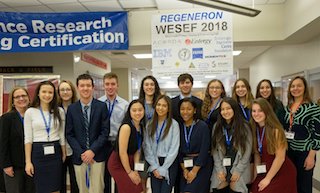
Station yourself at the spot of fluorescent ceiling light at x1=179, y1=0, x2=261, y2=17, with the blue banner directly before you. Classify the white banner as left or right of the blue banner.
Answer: right

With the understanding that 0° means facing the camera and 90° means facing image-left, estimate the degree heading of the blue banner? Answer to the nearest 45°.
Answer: approximately 0°

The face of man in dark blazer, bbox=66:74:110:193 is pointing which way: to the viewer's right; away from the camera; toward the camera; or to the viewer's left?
toward the camera

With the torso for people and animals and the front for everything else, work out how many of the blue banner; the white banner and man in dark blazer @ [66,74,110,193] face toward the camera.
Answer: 3

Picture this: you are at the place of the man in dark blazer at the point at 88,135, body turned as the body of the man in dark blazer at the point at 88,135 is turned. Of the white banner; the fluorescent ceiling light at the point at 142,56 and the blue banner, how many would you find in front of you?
0

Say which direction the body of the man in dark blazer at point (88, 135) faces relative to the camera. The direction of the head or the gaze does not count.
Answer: toward the camera

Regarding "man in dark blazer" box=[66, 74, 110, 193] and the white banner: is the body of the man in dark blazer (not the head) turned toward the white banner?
no

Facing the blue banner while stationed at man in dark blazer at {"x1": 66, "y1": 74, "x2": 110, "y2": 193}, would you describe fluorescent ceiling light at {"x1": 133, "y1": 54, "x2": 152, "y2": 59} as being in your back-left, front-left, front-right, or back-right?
front-right

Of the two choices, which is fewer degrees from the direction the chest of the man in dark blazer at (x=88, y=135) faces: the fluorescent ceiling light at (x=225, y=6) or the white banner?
the fluorescent ceiling light

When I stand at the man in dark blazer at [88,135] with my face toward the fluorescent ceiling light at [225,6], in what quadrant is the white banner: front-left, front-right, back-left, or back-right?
front-left

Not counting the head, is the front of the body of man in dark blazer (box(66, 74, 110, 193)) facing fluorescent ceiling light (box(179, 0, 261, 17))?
no

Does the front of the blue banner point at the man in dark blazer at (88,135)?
yes

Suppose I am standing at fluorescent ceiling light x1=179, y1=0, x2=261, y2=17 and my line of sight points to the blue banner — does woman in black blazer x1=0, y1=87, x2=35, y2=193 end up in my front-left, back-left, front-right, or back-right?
front-left

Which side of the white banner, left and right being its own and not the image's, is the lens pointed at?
front

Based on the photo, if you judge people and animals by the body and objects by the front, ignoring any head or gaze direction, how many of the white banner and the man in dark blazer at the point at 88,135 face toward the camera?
2

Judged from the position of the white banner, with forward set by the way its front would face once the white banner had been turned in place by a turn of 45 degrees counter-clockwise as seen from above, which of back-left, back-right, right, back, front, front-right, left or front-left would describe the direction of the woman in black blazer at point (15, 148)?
right

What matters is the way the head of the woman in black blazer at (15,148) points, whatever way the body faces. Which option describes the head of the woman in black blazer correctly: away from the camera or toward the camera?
toward the camera

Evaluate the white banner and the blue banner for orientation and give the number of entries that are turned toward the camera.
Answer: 2

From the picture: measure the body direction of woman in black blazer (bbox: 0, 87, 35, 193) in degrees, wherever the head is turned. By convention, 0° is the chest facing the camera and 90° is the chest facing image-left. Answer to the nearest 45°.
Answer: approximately 315°

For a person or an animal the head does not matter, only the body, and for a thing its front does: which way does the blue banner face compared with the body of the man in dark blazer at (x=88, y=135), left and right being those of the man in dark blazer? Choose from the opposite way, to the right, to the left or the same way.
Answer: the same way
